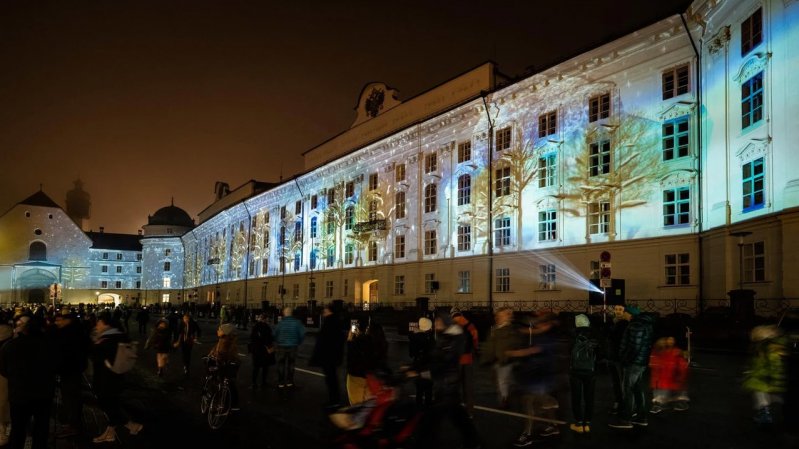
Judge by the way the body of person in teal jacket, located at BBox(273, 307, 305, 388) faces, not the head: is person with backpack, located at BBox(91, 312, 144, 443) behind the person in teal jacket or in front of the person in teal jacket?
behind

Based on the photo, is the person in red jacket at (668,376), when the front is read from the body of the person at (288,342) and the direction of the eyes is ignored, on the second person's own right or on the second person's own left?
on the second person's own right

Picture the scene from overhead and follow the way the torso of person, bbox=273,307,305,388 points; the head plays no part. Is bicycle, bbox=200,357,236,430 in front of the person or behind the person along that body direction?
behind

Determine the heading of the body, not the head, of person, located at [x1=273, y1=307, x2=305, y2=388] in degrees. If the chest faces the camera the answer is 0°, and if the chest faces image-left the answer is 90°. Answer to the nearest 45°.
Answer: approximately 180°

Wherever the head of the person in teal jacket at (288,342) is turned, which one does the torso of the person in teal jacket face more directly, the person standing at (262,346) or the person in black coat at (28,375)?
the person standing

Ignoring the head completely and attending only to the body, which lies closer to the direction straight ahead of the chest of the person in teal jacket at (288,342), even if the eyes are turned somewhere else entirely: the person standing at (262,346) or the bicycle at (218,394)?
the person standing
